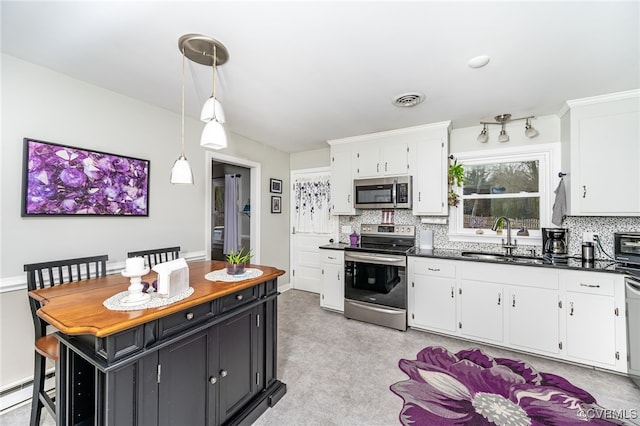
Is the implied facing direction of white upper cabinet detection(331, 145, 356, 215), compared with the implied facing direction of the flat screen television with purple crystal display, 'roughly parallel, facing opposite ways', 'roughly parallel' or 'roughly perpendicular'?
roughly perpendicular

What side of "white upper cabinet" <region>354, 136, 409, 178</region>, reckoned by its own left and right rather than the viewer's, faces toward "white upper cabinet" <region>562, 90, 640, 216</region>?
left

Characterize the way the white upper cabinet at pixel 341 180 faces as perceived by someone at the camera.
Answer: facing the viewer

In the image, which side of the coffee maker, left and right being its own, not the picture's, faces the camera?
front

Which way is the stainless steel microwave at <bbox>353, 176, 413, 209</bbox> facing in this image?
toward the camera

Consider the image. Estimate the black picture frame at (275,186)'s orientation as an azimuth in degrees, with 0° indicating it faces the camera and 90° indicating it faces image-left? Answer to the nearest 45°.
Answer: approximately 315°

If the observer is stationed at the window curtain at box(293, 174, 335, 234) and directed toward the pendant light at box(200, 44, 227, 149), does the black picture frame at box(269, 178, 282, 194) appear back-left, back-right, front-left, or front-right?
front-right

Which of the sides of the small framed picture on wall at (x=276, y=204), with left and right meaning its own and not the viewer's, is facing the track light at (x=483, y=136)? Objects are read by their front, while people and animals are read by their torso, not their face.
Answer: front

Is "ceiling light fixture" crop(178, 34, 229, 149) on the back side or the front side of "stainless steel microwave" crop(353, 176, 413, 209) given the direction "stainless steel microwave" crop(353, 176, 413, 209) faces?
on the front side

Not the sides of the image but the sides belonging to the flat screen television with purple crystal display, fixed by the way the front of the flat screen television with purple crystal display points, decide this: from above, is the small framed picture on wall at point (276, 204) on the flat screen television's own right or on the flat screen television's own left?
on the flat screen television's own left

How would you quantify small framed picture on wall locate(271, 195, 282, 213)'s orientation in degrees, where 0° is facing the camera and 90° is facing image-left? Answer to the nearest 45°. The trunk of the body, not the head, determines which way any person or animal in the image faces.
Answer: approximately 315°

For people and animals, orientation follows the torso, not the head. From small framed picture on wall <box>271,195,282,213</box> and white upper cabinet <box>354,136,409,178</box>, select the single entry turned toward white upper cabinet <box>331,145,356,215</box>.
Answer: the small framed picture on wall

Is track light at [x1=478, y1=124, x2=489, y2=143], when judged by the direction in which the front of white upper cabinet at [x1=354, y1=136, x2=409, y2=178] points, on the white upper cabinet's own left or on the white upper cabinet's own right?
on the white upper cabinet's own left

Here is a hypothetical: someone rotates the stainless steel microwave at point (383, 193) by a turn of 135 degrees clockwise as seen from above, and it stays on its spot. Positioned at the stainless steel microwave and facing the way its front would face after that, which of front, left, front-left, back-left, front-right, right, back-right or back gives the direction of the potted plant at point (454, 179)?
back-right

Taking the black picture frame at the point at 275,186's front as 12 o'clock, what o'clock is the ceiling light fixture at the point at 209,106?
The ceiling light fixture is roughly at 2 o'clock from the black picture frame.

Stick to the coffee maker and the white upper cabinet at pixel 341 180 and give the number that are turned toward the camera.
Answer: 2
